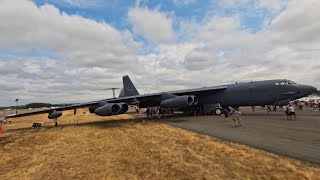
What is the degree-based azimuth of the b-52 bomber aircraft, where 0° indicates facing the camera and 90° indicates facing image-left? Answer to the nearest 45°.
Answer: approximately 315°
